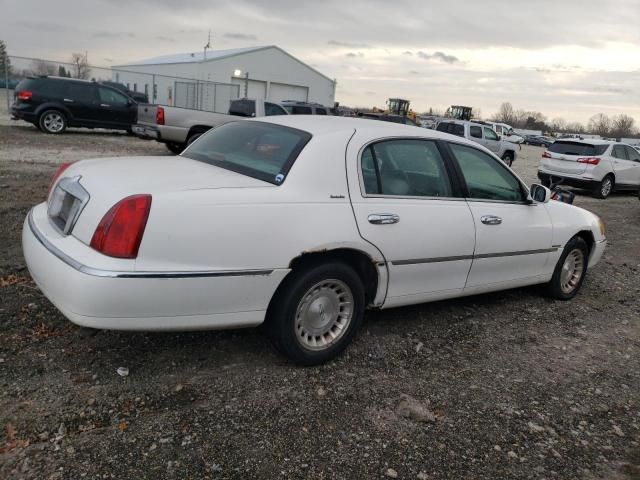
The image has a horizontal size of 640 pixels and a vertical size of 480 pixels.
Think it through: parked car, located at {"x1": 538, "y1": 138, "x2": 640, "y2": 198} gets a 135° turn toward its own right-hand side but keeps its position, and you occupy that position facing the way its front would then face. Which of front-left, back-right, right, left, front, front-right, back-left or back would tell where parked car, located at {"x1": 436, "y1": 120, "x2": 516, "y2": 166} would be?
back-right

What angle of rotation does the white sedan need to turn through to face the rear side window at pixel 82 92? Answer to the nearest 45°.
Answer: approximately 90° to its left

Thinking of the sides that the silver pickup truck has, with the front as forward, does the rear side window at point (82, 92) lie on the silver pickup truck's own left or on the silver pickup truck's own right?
on the silver pickup truck's own left

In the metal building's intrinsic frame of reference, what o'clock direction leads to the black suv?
The black suv is roughly at 2 o'clock from the metal building.

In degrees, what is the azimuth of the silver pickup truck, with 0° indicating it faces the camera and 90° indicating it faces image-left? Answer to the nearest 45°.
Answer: approximately 225°

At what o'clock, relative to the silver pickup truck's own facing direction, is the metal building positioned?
The metal building is roughly at 11 o'clock from the silver pickup truck.
